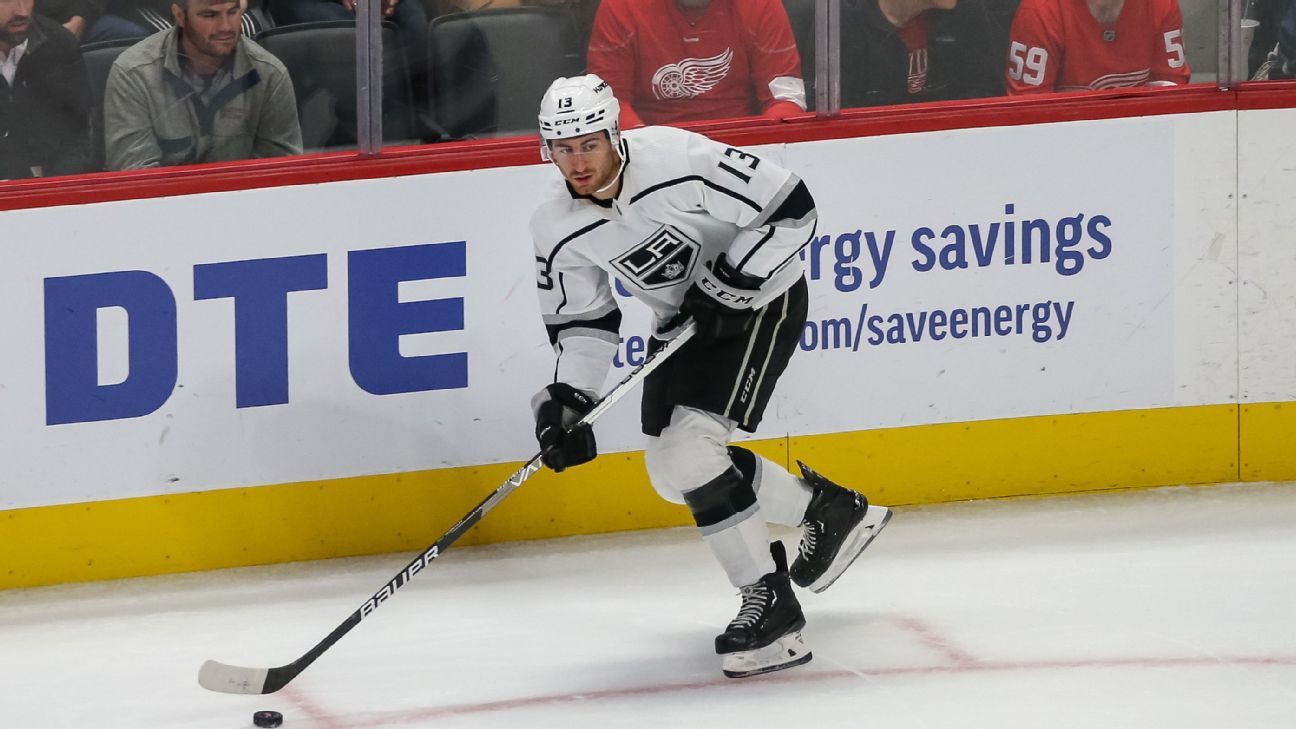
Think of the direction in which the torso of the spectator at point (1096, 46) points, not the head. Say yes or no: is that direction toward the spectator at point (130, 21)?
no

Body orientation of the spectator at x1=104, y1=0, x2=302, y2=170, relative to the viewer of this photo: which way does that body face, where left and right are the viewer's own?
facing the viewer

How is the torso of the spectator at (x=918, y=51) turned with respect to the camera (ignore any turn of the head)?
toward the camera

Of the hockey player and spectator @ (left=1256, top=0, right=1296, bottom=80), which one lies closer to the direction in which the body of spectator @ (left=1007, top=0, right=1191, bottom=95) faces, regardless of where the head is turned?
the hockey player

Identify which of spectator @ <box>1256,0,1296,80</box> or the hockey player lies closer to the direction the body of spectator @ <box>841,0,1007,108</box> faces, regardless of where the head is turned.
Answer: the hockey player

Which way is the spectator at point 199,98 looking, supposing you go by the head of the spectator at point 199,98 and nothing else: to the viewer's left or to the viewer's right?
to the viewer's right

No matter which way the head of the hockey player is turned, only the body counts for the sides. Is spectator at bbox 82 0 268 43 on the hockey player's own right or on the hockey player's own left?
on the hockey player's own right

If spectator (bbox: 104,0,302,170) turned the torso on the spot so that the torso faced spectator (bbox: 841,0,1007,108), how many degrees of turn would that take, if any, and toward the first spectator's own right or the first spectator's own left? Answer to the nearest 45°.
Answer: approximately 90° to the first spectator's own left

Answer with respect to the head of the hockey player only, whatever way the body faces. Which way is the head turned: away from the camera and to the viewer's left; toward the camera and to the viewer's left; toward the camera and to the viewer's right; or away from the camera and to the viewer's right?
toward the camera and to the viewer's left

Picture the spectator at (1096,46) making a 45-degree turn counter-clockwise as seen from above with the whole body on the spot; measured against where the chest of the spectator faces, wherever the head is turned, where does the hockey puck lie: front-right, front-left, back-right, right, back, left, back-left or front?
right

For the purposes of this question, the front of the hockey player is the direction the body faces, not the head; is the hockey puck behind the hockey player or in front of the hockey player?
in front

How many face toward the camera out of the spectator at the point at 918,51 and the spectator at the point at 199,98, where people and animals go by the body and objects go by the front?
2

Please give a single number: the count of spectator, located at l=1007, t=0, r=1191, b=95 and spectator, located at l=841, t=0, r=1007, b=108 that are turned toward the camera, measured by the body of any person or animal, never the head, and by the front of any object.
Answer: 2

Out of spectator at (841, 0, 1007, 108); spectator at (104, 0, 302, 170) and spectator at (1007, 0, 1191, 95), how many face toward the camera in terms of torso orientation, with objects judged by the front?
3
